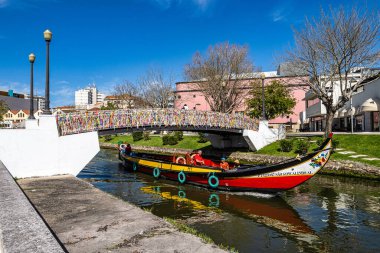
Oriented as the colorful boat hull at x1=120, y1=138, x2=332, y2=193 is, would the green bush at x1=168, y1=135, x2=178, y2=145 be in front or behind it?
behind

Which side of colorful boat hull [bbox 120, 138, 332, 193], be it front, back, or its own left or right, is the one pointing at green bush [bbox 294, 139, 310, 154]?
left

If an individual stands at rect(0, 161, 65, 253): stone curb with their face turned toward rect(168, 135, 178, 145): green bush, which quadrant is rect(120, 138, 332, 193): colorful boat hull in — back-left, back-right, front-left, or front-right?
front-right

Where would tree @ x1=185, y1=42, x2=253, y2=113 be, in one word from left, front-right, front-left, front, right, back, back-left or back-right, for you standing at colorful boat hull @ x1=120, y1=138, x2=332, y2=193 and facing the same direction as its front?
back-left

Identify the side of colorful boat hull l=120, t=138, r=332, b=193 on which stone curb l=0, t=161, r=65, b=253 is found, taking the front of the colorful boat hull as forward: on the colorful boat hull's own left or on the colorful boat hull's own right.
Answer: on the colorful boat hull's own right
